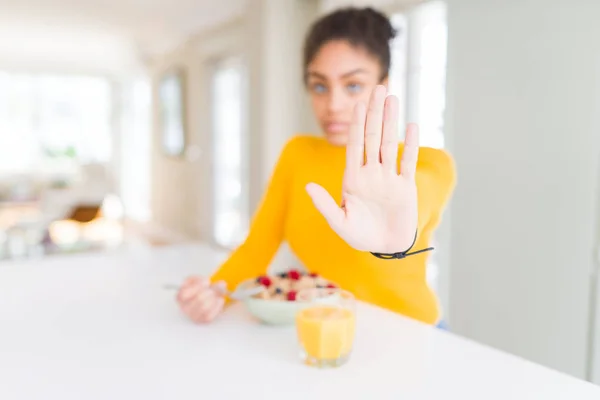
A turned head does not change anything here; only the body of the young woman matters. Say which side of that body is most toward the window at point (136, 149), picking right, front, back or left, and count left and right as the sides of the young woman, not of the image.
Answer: back

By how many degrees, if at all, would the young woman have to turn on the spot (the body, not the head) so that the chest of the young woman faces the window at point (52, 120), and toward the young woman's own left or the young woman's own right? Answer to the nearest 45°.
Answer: approximately 135° to the young woman's own right

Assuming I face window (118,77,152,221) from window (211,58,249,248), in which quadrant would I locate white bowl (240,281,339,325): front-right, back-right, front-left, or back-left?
back-left

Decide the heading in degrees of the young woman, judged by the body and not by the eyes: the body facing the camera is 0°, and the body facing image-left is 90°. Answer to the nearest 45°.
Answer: approximately 0°

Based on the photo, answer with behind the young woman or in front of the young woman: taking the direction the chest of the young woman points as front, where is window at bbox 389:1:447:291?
behind

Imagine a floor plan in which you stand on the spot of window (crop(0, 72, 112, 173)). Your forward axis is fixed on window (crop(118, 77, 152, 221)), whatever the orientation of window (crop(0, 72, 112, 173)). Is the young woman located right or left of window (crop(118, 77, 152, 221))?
right
